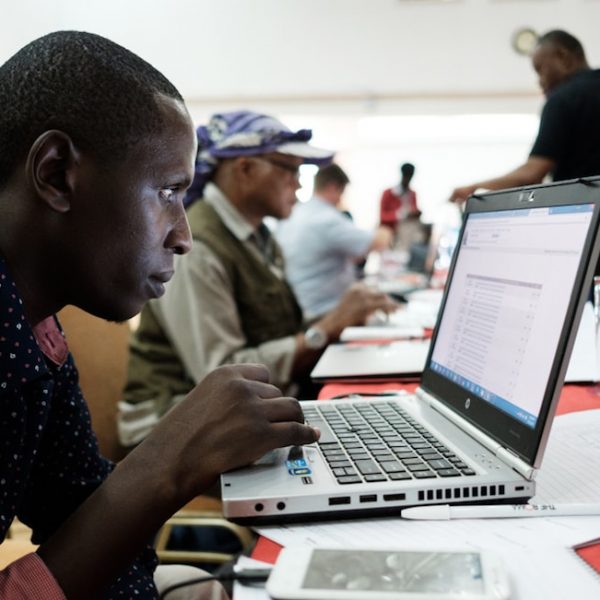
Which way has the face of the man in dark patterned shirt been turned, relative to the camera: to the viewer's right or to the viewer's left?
to the viewer's right

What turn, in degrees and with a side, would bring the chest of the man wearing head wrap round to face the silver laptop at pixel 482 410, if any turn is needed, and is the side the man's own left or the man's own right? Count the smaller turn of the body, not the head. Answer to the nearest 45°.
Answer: approximately 90° to the man's own right

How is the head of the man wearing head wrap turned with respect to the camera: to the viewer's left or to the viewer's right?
to the viewer's right

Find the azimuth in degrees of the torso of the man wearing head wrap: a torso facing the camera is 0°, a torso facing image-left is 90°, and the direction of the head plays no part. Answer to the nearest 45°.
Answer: approximately 270°

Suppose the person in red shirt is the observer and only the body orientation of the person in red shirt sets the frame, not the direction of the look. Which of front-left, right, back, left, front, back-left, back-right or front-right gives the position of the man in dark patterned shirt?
front-right

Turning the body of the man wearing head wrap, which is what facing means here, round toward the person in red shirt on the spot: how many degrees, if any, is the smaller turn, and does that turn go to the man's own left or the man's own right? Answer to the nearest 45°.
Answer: approximately 90° to the man's own left

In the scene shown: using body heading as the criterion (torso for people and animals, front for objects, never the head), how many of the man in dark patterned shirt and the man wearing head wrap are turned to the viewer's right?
2

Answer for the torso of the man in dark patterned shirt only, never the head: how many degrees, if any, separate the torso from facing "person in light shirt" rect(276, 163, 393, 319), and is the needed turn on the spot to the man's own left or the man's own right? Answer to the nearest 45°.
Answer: approximately 90° to the man's own left

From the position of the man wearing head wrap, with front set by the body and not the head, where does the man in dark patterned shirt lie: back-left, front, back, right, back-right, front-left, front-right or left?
right

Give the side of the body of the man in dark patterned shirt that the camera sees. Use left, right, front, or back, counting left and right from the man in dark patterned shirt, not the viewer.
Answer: right

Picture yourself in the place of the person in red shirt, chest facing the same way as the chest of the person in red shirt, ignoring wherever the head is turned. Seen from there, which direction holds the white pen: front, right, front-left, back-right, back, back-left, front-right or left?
front-right

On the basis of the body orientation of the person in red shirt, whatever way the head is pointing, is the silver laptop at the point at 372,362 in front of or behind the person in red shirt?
in front
